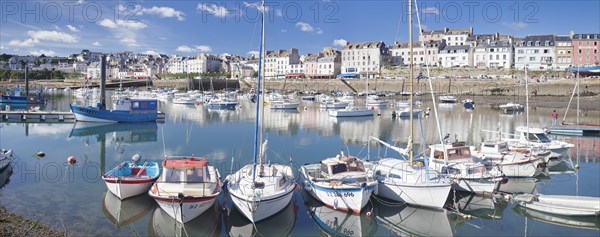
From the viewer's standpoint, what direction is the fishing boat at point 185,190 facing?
toward the camera

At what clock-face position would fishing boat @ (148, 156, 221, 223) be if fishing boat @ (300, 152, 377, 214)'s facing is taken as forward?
fishing boat @ (148, 156, 221, 223) is roughly at 4 o'clock from fishing boat @ (300, 152, 377, 214).

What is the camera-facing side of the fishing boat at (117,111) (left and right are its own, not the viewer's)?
left

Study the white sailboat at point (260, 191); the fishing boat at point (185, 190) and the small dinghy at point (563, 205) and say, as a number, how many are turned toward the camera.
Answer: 2

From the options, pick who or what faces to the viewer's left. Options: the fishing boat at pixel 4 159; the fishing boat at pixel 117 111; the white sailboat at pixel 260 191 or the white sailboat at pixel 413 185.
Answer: the fishing boat at pixel 117 111

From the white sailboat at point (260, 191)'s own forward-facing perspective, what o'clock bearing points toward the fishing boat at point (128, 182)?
The fishing boat is roughly at 4 o'clock from the white sailboat.

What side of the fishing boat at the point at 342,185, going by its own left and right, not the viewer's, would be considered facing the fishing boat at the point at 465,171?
left

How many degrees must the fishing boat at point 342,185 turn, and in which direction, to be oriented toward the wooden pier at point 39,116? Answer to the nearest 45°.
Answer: approximately 180°

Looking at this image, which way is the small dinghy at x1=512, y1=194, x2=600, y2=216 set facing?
to the viewer's left

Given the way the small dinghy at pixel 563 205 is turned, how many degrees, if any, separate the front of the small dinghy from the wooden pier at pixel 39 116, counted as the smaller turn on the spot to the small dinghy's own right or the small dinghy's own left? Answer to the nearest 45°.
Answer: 0° — it already faces it

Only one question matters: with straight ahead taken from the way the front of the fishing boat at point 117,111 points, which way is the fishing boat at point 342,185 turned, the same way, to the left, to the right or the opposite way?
to the left

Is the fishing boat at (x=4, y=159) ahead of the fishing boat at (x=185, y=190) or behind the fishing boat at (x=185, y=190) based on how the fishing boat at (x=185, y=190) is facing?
behind

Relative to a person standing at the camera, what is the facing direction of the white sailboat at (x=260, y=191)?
facing the viewer

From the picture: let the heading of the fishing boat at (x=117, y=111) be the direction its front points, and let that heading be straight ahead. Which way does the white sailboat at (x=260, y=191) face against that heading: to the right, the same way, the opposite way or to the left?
to the left

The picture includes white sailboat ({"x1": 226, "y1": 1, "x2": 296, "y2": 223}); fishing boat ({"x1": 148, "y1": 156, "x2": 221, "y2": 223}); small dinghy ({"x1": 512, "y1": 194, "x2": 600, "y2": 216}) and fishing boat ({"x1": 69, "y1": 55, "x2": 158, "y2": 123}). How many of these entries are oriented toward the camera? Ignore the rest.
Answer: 2

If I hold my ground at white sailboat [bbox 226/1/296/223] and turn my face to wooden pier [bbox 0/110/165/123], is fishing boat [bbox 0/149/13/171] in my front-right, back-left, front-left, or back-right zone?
front-left
